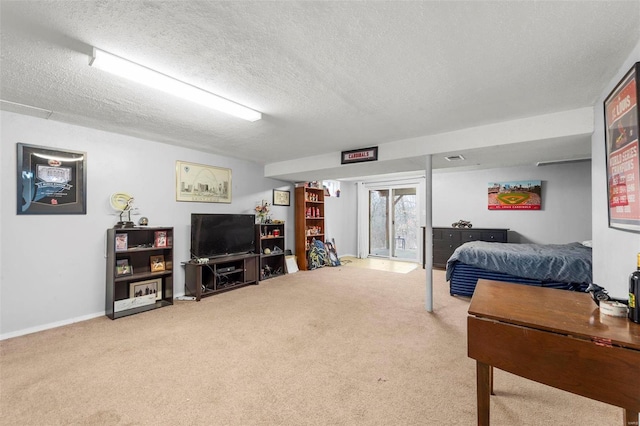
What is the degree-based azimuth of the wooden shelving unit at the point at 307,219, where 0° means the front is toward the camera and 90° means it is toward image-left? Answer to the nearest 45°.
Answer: approximately 315°

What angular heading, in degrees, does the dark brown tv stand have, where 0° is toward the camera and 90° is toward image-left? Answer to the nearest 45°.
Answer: approximately 315°

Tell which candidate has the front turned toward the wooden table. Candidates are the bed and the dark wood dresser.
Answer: the dark wood dresser

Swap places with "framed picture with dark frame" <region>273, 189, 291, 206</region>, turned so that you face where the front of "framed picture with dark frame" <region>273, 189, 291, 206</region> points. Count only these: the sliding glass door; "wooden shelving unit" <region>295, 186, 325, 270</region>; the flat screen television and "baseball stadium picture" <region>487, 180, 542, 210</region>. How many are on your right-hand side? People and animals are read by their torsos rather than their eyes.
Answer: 1

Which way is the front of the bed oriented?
to the viewer's left

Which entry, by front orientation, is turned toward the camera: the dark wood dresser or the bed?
the dark wood dresser

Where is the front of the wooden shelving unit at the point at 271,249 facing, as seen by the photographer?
facing the viewer and to the right of the viewer

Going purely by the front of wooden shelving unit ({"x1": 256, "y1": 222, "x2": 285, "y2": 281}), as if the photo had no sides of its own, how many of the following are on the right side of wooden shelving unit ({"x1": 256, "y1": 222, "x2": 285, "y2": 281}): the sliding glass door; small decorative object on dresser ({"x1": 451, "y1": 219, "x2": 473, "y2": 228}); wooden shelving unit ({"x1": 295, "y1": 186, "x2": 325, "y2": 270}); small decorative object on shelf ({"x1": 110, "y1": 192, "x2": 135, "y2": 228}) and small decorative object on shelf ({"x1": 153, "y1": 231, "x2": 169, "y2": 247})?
2

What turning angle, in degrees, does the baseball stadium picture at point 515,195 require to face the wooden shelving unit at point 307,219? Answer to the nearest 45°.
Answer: approximately 45° to its right

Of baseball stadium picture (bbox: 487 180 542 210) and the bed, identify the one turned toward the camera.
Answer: the baseball stadium picture

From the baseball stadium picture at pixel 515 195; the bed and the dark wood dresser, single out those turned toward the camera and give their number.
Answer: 2

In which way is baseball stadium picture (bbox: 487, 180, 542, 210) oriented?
toward the camera

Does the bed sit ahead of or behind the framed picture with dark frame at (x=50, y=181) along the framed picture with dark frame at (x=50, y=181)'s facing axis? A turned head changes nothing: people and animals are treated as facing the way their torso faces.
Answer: ahead

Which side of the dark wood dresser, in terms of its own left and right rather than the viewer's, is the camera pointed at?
front

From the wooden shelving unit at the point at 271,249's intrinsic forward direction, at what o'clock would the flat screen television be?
The flat screen television is roughly at 3 o'clock from the wooden shelving unit.

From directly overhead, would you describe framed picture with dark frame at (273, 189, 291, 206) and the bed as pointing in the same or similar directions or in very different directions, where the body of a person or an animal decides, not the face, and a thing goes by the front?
very different directions

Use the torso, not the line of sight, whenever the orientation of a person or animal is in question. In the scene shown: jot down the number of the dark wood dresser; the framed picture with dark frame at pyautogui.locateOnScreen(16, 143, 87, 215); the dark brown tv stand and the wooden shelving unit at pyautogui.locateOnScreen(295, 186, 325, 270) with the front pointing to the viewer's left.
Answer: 0
